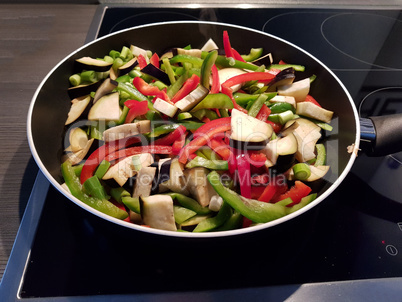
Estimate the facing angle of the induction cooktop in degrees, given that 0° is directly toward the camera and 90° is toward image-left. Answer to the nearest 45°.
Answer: approximately 0°
